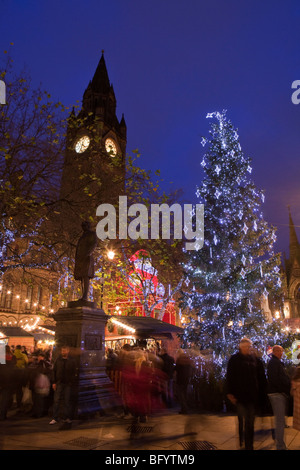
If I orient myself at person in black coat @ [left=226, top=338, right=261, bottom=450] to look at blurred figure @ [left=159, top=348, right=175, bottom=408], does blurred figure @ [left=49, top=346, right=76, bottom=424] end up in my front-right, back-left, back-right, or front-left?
front-left

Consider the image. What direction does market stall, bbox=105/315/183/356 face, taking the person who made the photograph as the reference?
facing the viewer and to the left of the viewer

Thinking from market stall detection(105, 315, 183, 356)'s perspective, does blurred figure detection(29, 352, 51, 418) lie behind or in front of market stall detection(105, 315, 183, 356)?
in front

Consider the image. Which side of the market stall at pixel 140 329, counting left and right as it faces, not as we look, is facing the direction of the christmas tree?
left

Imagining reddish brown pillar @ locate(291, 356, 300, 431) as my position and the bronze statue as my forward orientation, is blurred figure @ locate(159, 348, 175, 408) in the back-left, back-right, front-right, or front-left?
front-right

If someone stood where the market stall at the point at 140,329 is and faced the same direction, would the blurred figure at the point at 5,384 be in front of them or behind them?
in front

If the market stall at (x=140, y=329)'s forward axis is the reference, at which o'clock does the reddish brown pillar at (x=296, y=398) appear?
The reddish brown pillar is roughly at 10 o'clock from the market stall.

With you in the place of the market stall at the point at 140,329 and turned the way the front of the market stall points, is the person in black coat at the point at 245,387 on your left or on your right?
on your left

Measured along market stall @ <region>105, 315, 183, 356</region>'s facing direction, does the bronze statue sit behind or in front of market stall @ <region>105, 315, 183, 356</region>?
in front

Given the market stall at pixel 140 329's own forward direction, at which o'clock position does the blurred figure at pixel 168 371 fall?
The blurred figure is roughly at 10 o'clock from the market stall.

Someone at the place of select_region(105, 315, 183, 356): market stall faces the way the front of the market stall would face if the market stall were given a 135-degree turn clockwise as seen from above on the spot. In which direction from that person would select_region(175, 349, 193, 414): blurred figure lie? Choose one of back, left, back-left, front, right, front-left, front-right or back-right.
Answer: back
